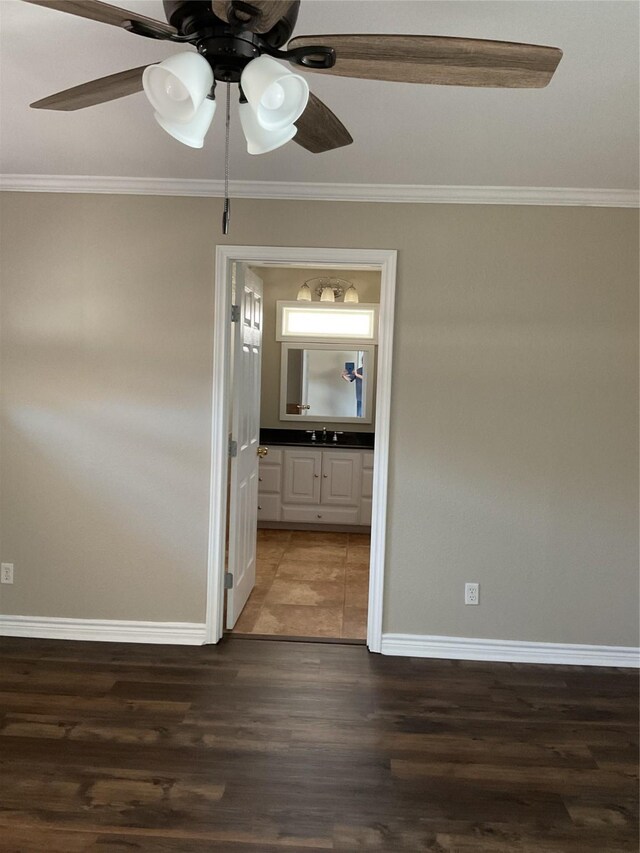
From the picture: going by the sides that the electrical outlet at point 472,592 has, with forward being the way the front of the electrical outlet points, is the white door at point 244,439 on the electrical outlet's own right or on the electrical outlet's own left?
on the electrical outlet's own right

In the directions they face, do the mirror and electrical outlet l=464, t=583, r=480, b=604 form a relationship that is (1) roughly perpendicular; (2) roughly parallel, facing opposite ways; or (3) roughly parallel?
roughly parallel

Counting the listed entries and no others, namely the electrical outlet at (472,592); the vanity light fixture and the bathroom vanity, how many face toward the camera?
3

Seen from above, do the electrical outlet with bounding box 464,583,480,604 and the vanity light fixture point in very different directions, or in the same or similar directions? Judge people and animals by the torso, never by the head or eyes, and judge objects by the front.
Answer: same or similar directions

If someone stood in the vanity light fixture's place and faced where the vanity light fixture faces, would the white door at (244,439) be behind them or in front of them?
in front

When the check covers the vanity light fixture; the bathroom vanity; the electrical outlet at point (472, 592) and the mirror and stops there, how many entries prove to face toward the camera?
4

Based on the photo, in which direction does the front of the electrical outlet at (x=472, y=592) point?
toward the camera

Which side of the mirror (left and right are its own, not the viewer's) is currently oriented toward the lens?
front

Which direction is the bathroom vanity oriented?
toward the camera

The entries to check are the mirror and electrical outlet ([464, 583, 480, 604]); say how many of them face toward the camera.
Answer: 2

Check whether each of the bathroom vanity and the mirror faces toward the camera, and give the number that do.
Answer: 2
